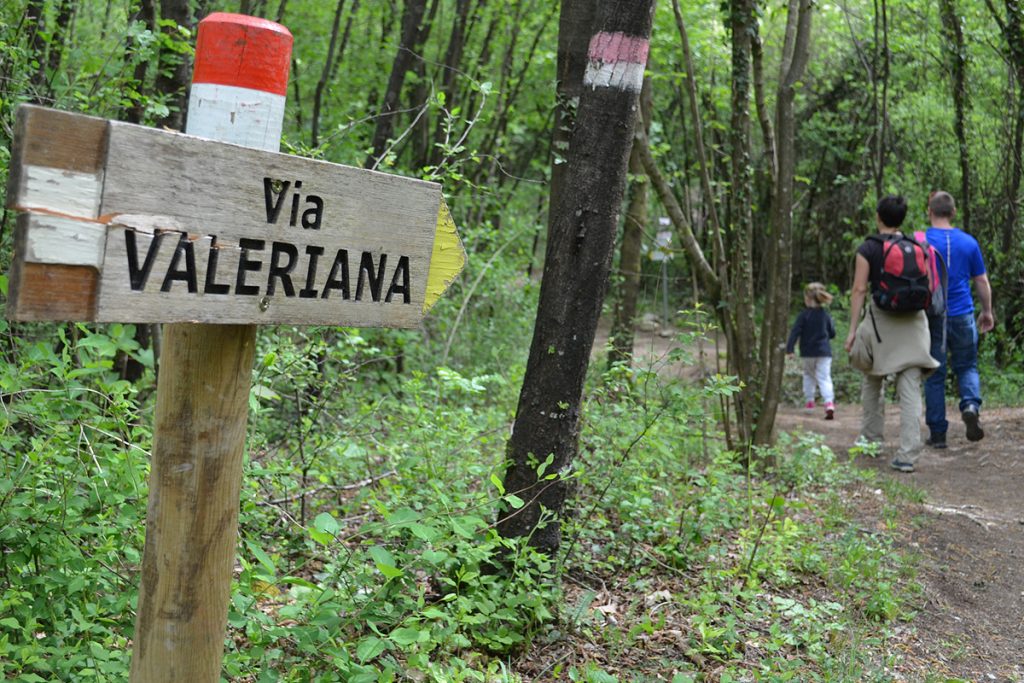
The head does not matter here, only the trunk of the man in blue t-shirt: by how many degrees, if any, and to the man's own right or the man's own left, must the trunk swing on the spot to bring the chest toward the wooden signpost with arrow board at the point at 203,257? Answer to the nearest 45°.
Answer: approximately 180°

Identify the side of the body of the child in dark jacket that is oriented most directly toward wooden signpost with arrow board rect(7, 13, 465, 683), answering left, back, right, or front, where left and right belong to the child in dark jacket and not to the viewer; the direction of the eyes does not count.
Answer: back

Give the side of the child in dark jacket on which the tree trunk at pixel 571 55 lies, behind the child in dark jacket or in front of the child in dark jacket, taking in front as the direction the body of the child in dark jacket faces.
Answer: behind

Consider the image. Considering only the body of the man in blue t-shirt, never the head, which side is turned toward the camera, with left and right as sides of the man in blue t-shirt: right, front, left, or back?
back

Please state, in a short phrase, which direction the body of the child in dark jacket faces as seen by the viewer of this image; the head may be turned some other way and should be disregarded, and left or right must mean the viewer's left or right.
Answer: facing away from the viewer

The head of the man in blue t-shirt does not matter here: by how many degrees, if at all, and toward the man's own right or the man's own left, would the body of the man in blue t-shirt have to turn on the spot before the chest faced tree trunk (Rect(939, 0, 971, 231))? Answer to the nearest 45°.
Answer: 0° — they already face it

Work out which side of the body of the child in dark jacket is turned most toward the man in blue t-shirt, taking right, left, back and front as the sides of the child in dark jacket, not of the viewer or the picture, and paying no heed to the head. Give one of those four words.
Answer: back

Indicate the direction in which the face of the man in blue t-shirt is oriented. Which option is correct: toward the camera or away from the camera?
away from the camera

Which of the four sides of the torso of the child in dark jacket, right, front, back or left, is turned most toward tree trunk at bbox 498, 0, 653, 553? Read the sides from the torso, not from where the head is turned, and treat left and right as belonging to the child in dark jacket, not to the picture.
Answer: back

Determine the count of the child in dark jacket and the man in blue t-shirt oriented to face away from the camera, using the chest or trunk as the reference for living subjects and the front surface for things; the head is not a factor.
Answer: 2
